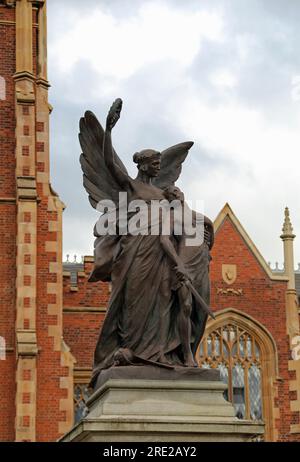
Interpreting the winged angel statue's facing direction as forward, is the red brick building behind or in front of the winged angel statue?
behind

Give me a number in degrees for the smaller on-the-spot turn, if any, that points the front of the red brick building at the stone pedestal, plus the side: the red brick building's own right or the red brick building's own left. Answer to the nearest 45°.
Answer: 0° — it already faces it

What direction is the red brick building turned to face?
toward the camera

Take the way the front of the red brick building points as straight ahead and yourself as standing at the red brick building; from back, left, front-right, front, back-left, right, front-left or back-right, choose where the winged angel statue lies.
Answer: front

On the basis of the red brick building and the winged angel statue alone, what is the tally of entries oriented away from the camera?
0
